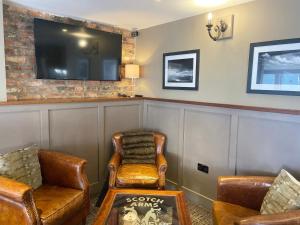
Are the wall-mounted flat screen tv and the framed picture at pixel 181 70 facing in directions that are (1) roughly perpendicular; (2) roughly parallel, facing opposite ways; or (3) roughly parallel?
roughly perpendicular

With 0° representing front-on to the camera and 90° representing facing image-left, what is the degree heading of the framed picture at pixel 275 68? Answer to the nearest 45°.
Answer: approximately 45°

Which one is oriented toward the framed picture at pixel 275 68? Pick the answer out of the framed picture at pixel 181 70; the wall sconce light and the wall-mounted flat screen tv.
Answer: the wall-mounted flat screen tv

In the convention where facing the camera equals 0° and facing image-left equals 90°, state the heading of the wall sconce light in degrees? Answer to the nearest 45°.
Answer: approximately 45°

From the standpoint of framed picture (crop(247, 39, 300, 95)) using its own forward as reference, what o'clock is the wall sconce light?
The wall sconce light is roughly at 2 o'clock from the framed picture.

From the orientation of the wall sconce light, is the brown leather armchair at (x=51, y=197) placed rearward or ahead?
ahead

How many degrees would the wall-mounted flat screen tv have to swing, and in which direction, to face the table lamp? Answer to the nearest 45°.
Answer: approximately 45° to its left

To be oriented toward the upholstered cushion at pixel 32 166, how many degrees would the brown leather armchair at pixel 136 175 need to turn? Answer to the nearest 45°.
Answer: approximately 90° to its right

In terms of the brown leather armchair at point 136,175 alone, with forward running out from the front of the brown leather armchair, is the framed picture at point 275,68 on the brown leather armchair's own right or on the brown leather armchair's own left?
on the brown leather armchair's own left

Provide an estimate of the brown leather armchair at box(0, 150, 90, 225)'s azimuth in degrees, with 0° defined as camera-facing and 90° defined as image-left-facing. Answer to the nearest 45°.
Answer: approximately 315°

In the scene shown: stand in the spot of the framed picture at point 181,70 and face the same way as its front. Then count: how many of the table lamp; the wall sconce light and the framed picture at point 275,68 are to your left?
2

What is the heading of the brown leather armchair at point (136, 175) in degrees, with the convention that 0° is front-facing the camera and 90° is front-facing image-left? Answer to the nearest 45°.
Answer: approximately 0°

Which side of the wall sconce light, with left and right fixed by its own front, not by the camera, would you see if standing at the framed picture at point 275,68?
left

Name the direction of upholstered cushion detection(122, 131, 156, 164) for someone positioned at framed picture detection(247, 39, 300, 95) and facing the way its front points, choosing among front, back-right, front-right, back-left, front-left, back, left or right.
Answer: front-right

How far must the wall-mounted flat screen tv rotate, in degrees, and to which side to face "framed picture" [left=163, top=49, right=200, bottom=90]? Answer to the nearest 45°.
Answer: approximately 45° to its left
